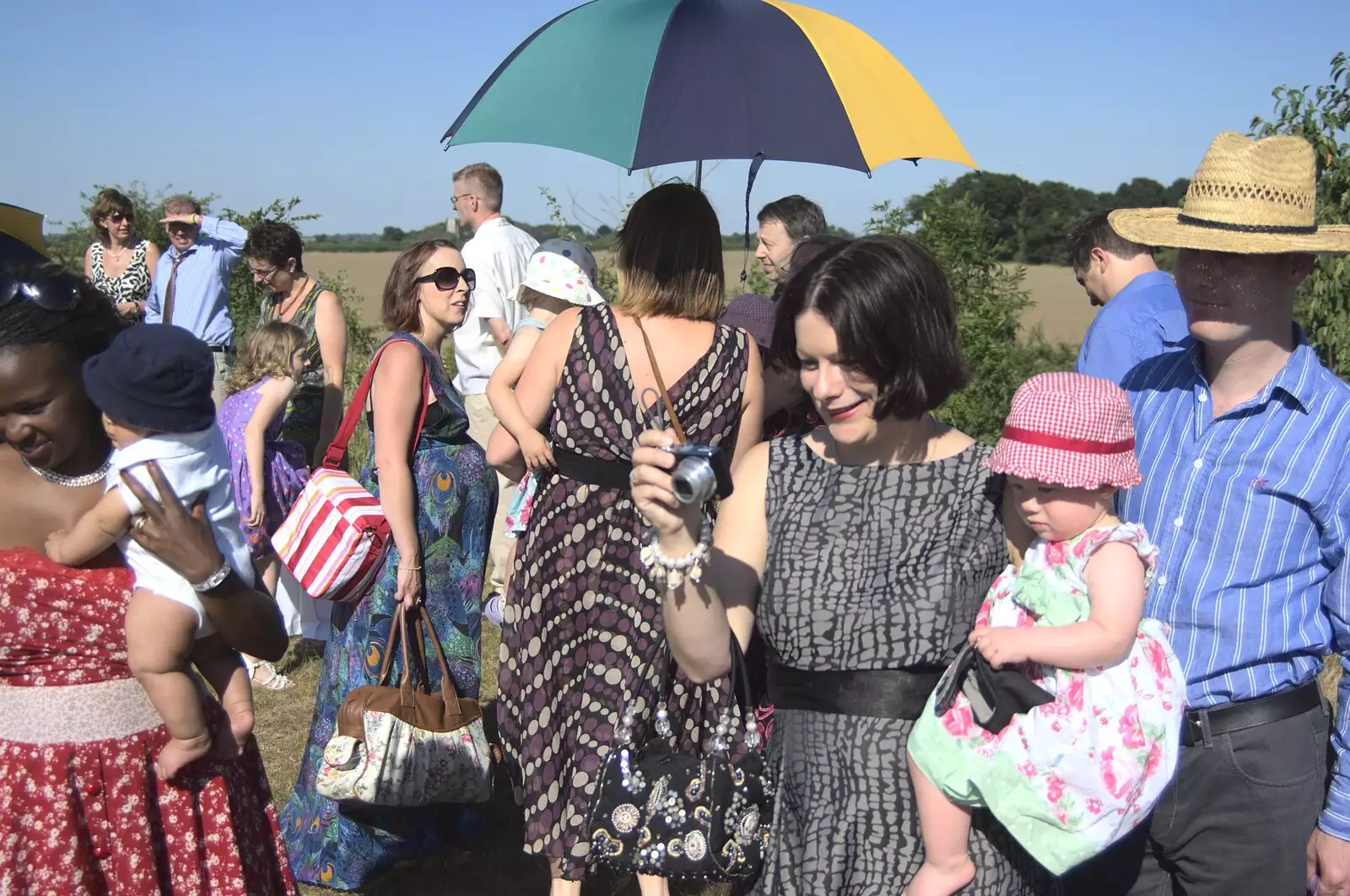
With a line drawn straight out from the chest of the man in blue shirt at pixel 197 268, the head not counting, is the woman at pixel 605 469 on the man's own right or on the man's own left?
on the man's own left

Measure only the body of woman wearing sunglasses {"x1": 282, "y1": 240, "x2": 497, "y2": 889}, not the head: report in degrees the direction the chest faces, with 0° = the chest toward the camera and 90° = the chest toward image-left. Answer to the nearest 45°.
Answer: approximately 270°

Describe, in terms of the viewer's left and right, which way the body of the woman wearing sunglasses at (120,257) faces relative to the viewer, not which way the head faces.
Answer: facing the viewer

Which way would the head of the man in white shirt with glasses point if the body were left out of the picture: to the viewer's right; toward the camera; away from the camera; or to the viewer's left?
to the viewer's left

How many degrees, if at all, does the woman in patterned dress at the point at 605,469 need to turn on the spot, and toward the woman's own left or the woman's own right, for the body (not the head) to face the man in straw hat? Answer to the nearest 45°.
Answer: approximately 135° to the woman's own right

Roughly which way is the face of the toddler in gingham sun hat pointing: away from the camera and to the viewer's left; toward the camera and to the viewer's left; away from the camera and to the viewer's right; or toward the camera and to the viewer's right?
toward the camera and to the viewer's left

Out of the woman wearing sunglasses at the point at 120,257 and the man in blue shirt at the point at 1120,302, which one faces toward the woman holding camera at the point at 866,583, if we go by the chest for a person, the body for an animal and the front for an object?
the woman wearing sunglasses

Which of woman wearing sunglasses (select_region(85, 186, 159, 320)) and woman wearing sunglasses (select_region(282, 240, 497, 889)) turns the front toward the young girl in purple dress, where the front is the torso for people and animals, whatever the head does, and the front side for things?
woman wearing sunglasses (select_region(85, 186, 159, 320))

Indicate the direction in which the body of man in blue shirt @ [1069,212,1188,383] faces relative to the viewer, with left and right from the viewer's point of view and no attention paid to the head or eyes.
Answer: facing away from the viewer and to the left of the viewer

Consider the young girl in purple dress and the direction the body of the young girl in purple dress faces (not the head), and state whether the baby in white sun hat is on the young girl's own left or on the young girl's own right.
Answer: on the young girl's own right

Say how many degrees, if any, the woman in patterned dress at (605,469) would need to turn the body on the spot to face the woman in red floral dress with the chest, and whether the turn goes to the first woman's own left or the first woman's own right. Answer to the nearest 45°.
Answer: approximately 135° to the first woman's own left

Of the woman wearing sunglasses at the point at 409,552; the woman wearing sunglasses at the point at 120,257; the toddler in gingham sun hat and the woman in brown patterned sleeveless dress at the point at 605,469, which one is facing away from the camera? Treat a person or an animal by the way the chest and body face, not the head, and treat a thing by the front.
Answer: the woman in brown patterned sleeveless dress

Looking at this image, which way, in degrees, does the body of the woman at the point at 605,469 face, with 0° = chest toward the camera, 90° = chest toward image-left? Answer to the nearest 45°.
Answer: approximately 180°

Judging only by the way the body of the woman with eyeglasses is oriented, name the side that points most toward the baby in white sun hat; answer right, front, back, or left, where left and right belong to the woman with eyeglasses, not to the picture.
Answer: left

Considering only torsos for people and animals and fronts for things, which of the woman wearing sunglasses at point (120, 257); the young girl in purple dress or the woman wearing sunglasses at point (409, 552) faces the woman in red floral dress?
the woman wearing sunglasses at point (120, 257)

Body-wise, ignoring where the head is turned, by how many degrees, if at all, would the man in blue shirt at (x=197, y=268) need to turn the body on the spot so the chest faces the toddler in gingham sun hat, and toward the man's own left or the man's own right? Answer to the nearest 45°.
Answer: approximately 45° to the man's own left

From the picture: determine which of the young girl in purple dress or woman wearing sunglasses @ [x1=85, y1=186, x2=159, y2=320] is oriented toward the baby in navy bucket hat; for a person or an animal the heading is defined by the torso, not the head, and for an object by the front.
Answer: the woman wearing sunglasses

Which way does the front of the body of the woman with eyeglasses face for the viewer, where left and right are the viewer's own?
facing the viewer and to the left of the viewer
